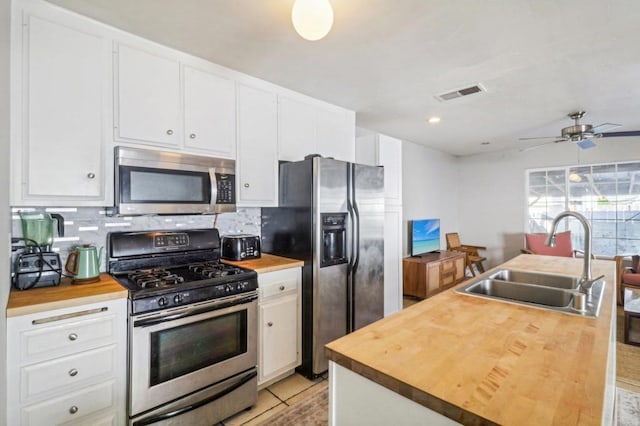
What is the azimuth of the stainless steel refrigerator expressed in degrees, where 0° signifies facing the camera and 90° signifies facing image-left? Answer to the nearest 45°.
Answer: approximately 315°

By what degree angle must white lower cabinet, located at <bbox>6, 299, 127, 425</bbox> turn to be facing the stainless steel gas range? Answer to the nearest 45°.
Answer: approximately 45° to its left

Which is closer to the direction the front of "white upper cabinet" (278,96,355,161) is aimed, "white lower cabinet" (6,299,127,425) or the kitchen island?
the kitchen island

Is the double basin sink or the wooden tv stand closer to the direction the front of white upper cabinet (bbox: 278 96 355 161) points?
the double basin sink

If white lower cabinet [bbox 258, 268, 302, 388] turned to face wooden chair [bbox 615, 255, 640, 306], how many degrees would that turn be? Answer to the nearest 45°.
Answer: approximately 45° to its left
